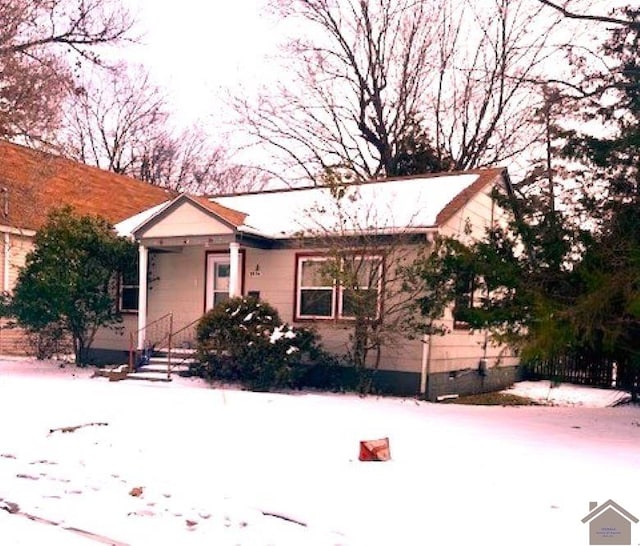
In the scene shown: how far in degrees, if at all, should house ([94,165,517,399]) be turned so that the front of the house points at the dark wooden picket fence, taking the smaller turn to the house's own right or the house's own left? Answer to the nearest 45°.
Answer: approximately 135° to the house's own left

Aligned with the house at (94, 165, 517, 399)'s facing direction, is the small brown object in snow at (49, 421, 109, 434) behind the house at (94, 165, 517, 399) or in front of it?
in front

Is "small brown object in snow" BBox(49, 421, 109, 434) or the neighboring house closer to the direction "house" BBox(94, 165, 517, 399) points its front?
the small brown object in snow

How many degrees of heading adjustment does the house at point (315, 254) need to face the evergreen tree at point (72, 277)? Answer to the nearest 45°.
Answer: approximately 45° to its right

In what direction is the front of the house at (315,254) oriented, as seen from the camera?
facing the viewer and to the left of the viewer

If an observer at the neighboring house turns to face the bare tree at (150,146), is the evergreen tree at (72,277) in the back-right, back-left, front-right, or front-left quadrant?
back-right

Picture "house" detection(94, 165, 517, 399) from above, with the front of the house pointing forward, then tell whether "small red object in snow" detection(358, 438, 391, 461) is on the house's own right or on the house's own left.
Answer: on the house's own left

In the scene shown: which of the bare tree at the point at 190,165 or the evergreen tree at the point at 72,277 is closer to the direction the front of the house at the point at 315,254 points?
the evergreen tree

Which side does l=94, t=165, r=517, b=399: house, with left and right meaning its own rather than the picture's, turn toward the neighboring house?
right

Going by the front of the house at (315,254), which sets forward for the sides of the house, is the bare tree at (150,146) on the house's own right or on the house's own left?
on the house's own right

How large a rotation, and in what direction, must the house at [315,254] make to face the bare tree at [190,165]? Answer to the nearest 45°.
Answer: approximately 135° to its right
